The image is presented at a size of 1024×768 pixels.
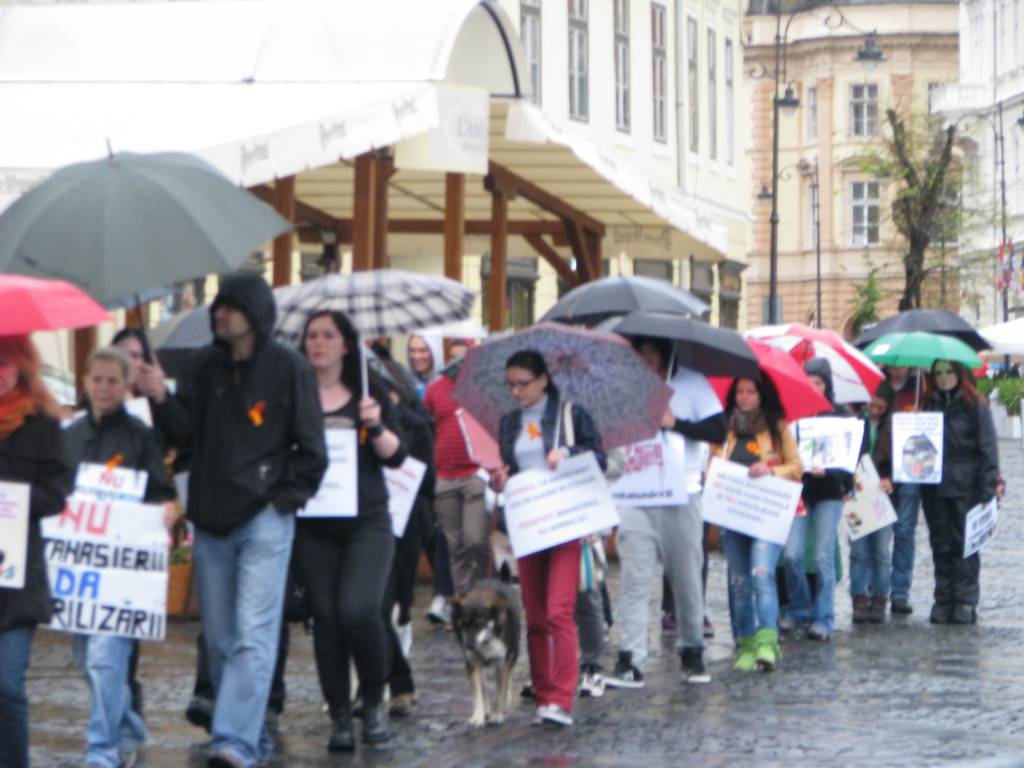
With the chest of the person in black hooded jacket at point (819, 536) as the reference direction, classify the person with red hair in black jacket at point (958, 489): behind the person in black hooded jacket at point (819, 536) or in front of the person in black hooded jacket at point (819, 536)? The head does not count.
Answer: behind

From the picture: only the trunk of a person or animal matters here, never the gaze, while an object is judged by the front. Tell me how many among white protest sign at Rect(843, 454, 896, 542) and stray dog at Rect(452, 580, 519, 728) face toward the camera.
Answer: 2

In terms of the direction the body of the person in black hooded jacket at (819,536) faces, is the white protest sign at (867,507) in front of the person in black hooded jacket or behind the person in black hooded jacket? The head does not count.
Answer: behind

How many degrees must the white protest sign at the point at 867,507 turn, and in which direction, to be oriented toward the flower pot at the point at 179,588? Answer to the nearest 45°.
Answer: approximately 90° to its right

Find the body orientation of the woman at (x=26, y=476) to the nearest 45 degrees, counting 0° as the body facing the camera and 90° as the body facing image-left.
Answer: approximately 45°

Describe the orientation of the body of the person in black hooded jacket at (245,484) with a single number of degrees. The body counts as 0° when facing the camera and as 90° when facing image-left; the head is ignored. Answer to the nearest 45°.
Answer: approximately 45°

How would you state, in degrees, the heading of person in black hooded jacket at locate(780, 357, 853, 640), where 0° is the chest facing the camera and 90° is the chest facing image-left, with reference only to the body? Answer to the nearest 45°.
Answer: approximately 45°
